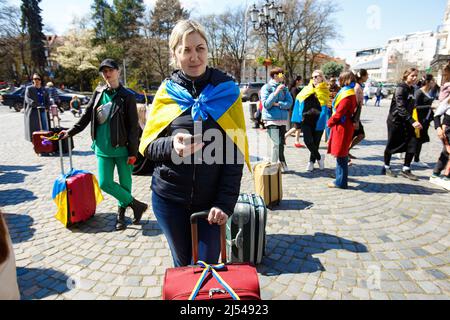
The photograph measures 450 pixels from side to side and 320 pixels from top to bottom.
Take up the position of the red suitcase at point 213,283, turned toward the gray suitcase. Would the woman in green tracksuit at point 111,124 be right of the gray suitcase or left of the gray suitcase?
left

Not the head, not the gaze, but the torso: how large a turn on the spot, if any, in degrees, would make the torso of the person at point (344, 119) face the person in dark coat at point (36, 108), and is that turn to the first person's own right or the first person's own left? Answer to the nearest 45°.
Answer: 0° — they already face them

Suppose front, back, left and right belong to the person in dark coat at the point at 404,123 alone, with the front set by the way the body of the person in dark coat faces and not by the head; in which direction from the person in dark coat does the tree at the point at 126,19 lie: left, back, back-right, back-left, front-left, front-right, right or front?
back

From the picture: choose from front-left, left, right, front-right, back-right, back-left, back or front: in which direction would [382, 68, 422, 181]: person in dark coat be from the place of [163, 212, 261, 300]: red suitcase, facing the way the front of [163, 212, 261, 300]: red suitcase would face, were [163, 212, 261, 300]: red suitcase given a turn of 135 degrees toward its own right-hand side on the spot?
right

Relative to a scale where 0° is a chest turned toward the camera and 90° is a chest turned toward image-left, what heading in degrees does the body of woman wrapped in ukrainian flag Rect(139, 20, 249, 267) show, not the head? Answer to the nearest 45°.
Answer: approximately 0°

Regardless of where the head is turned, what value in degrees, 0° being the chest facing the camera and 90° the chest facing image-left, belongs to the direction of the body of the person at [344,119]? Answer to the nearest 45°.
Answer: approximately 90°

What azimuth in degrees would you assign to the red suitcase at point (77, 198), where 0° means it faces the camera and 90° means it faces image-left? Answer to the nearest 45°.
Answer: approximately 315°
